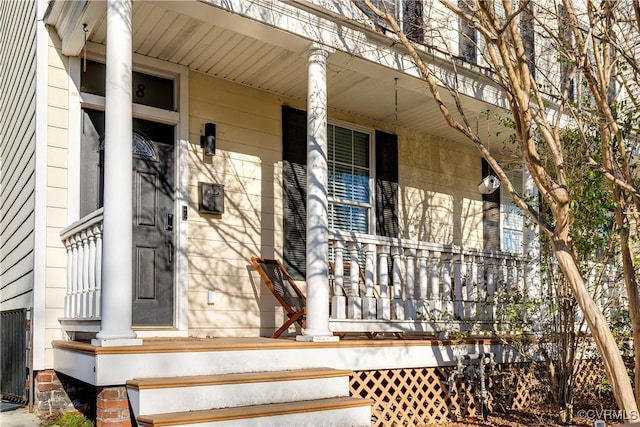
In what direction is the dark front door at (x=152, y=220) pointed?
toward the camera

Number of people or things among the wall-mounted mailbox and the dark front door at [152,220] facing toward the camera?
2

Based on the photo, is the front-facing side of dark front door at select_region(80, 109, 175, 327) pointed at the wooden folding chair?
no

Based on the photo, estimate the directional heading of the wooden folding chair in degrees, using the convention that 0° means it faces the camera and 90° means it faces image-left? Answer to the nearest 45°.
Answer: approximately 315°

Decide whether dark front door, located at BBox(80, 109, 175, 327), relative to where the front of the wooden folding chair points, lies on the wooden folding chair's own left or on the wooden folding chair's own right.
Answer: on the wooden folding chair's own right
